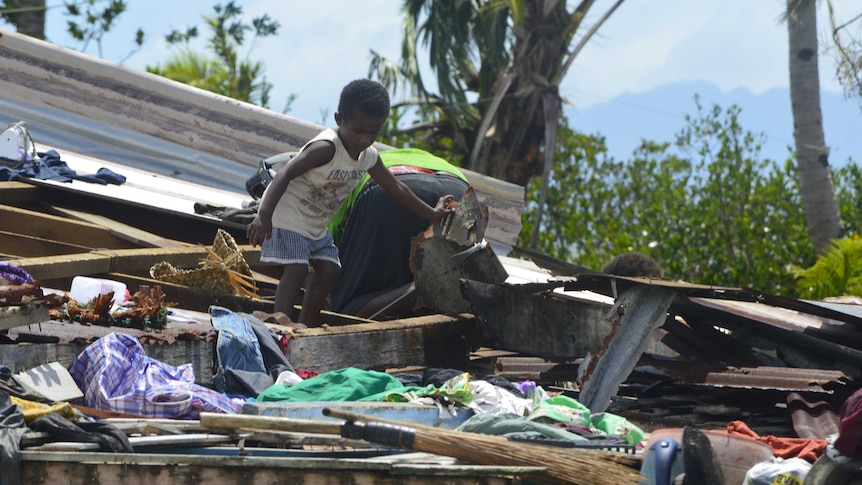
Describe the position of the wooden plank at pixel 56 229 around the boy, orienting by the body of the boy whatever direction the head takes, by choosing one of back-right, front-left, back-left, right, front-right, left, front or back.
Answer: back

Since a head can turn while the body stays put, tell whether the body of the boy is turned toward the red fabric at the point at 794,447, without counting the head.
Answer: yes

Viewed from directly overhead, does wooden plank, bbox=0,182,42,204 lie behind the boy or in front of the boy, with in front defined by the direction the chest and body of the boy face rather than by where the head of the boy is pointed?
behind

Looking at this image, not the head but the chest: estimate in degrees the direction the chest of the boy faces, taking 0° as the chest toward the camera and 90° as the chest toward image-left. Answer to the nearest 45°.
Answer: approximately 315°

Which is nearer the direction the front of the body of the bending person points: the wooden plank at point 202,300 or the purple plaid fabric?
the wooden plank

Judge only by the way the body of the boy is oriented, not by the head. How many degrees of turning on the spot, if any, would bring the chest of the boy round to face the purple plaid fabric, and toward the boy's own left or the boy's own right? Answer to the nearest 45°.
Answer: approximately 45° to the boy's own right

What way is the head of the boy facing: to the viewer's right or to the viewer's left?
to the viewer's right
